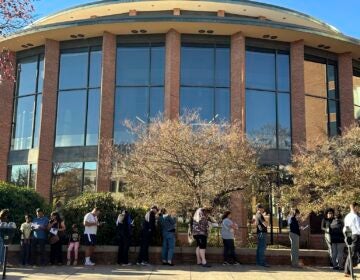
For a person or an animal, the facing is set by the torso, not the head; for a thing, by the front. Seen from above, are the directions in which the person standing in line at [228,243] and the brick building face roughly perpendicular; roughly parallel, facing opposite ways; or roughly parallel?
roughly perpendicular

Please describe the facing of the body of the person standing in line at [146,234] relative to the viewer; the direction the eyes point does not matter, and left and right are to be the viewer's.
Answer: facing to the right of the viewer

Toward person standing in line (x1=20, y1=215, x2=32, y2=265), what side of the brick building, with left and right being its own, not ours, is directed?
front

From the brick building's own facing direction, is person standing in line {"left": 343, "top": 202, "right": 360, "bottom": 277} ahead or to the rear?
ahead

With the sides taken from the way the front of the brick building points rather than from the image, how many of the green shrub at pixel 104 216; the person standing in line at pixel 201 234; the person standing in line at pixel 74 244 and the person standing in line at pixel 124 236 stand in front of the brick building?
4

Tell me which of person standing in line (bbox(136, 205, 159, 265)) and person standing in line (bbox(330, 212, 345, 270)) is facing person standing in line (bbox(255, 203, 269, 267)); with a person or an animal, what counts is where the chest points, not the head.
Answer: person standing in line (bbox(136, 205, 159, 265))

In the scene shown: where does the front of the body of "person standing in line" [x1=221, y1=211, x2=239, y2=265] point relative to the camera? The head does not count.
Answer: to the viewer's right

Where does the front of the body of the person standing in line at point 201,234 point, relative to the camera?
to the viewer's right

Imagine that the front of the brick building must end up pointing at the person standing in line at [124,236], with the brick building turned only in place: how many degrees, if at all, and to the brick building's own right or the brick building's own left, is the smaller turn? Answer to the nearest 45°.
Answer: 0° — it already faces them

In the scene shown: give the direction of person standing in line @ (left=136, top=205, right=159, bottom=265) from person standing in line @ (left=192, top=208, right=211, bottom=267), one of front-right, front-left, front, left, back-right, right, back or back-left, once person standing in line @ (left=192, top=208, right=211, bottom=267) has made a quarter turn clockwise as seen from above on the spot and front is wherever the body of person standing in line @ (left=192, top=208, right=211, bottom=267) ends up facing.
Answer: right
